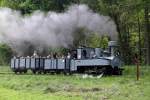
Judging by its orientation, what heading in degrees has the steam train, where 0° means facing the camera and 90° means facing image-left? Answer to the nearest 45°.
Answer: approximately 270°
